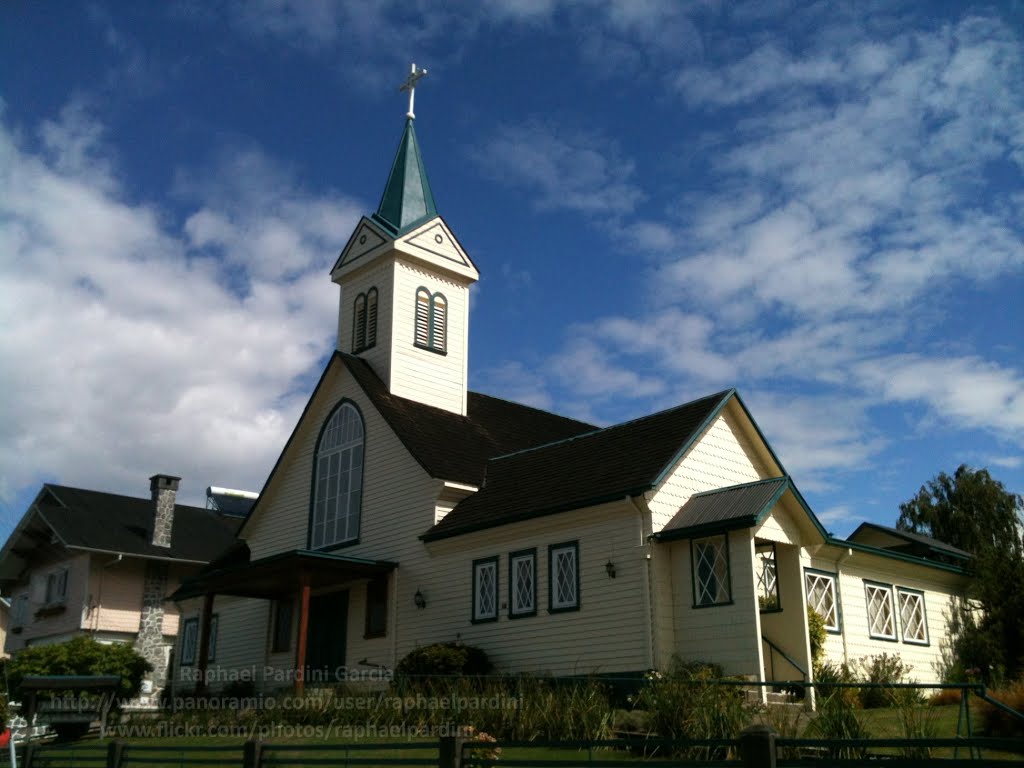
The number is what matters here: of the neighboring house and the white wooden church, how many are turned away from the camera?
0

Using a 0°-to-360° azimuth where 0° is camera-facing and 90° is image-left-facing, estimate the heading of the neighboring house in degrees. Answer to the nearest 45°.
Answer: approximately 45°

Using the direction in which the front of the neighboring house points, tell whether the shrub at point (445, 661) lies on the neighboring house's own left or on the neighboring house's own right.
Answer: on the neighboring house's own left

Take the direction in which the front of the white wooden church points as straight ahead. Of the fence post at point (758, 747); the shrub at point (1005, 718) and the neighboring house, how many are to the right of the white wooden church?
1

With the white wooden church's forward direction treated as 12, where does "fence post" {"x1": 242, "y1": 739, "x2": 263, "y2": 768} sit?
The fence post is roughly at 11 o'clock from the white wooden church.

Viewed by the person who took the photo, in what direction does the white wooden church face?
facing the viewer and to the left of the viewer

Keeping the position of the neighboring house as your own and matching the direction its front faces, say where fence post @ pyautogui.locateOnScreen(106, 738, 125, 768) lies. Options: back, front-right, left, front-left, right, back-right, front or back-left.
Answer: front-left

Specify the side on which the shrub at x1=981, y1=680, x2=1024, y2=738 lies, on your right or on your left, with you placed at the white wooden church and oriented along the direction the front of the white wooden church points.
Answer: on your left

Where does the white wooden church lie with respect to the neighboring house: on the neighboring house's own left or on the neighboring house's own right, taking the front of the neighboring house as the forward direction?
on the neighboring house's own left
